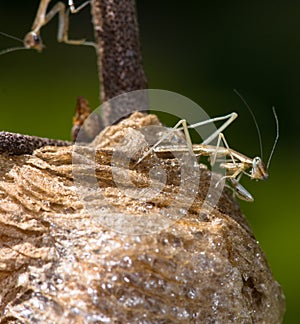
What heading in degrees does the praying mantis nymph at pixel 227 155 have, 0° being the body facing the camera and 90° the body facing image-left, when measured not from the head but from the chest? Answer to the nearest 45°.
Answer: approximately 270°
